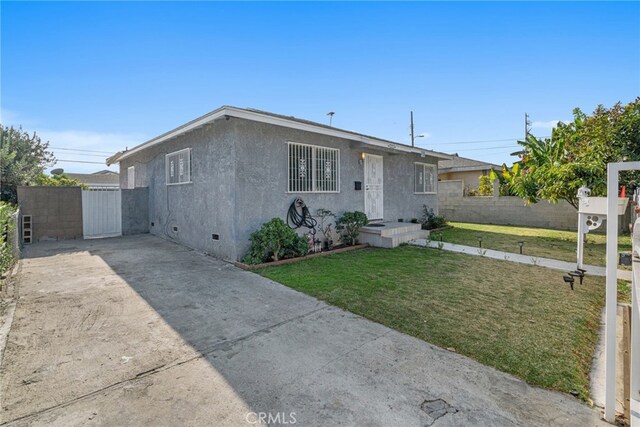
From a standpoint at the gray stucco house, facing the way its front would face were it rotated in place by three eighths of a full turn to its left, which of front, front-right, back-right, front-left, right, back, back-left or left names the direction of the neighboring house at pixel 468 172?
front-right

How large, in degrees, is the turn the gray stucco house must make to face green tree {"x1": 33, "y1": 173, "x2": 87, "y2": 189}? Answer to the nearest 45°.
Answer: approximately 180°

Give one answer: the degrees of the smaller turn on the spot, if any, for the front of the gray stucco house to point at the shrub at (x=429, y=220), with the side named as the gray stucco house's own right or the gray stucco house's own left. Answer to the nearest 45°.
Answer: approximately 90° to the gray stucco house's own left

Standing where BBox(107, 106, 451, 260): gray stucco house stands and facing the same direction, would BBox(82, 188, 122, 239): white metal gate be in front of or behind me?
behind

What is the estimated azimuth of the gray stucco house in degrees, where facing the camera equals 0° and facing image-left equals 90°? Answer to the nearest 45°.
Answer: approximately 315°

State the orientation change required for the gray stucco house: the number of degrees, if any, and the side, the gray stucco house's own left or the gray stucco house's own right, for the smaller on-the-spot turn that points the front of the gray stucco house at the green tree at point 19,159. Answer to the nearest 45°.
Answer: approximately 180°

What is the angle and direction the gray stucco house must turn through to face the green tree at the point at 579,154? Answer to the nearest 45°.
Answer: approximately 45° to its left

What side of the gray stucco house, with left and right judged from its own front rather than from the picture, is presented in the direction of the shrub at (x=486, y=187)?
left

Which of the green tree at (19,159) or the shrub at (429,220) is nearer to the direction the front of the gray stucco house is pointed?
the shrub
